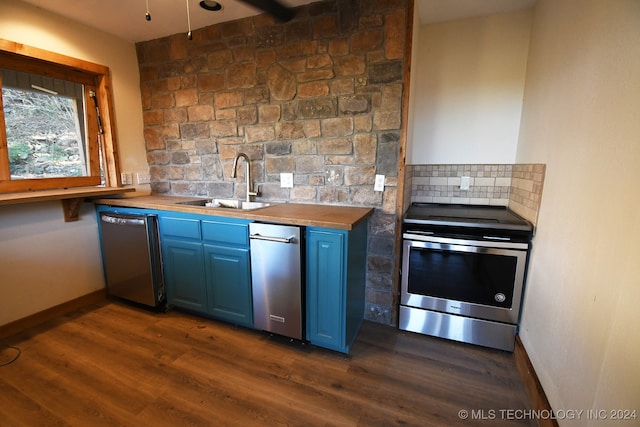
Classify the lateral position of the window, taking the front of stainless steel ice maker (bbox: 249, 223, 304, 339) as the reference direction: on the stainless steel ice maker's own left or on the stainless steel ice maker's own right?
on the stainless steel ice maker's own right

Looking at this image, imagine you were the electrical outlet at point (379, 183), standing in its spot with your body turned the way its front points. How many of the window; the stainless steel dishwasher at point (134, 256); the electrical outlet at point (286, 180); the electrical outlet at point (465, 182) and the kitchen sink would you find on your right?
4

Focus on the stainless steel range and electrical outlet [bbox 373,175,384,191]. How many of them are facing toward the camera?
2

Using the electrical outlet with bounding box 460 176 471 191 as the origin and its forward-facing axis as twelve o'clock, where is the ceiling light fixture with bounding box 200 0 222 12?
The ceiling light fixture is roughly at 2 o'clock from the electrical outlet.

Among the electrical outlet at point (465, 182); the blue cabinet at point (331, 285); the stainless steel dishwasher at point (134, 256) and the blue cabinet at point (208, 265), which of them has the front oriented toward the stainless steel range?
the electrical outlet

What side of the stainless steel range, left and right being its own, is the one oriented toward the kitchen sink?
right

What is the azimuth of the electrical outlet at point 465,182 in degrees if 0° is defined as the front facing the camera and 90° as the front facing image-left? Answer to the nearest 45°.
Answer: approximately 0°

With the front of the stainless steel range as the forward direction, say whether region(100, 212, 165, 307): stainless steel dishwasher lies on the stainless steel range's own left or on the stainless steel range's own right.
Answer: on the stainless steel range's own right

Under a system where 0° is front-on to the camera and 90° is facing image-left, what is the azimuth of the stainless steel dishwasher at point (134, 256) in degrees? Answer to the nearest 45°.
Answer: approximately 45°

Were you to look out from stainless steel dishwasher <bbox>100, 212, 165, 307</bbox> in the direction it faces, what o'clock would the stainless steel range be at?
The stainless steel range is roughly at 9 o'clock from the stainless steel dishwasher.

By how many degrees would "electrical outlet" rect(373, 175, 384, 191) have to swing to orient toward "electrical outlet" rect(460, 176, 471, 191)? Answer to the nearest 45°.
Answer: approximately 135° to its left
